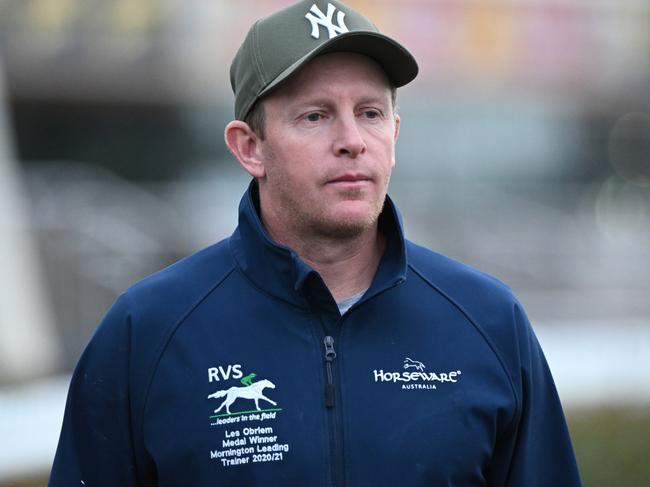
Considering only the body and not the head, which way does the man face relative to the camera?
toward the camera

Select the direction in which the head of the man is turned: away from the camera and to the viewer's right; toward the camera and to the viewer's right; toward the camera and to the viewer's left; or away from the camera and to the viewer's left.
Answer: toward the camera and to the viewer's right
